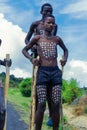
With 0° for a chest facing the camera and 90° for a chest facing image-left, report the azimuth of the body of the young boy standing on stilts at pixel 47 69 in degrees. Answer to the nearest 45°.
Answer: approximately 0°

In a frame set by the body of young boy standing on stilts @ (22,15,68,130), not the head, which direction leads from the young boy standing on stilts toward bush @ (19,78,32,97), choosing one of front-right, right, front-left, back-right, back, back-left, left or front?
back
